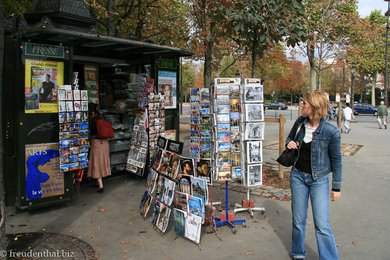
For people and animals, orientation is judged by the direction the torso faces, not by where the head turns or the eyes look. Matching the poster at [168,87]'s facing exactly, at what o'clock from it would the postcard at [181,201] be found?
The postcard is roughly at 12 o'clock from the poster.

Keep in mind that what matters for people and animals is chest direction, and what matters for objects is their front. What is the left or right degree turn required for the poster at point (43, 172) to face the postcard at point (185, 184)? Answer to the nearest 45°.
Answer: approximately 45° to its left

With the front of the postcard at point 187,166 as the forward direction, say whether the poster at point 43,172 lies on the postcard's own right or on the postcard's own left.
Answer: on the postcard's own right

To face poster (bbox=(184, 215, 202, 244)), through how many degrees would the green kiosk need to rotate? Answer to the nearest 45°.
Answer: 0° — it already faces it

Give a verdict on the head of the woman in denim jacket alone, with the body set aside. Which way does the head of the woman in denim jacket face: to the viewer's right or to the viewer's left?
to the viewer's left

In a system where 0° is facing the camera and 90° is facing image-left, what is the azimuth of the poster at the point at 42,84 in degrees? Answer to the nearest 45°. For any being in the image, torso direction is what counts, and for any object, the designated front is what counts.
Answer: approximately 0°

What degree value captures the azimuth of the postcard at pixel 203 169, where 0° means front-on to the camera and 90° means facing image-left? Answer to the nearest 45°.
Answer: approximately 0°

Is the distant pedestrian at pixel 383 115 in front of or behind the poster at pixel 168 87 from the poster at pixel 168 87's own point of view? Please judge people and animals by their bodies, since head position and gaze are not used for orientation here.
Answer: behind
